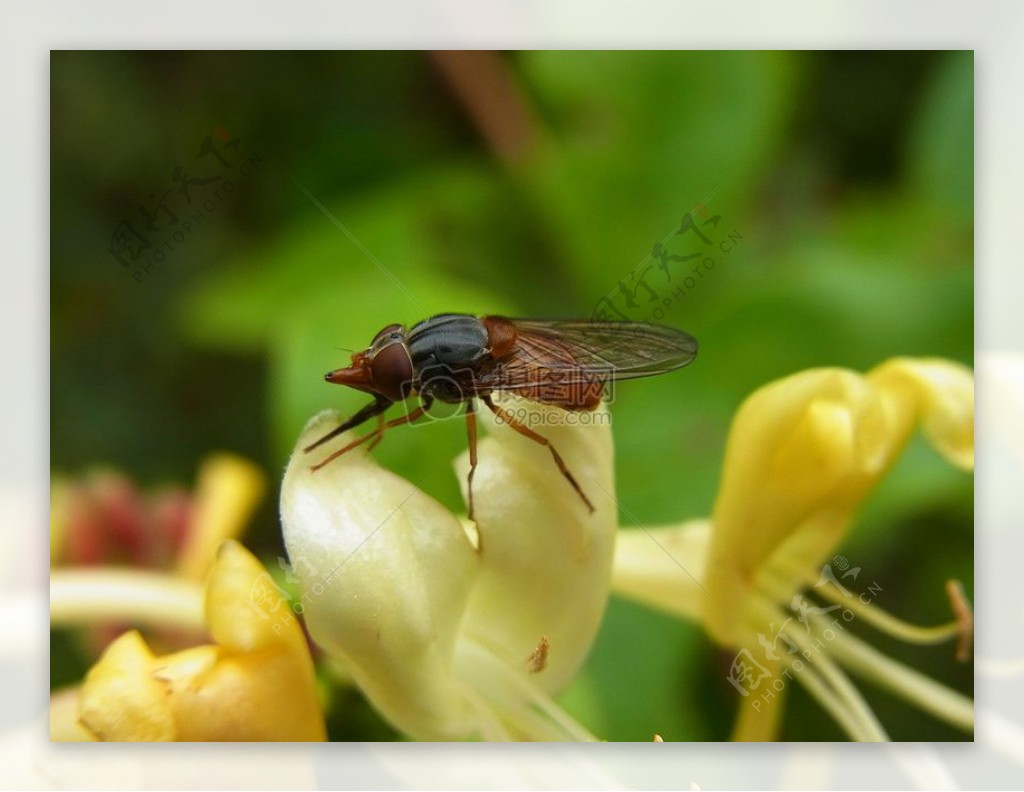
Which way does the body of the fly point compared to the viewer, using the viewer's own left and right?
facing to the left of the viewer
